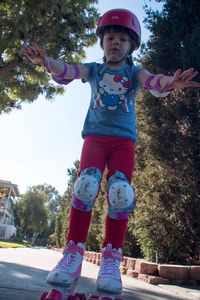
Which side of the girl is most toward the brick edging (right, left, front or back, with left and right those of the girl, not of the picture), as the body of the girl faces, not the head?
back

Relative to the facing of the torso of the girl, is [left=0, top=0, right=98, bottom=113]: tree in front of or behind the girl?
behind

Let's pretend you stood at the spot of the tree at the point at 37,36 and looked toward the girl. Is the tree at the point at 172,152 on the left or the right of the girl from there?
left

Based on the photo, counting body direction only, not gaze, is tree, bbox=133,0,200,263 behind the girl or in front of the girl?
behind

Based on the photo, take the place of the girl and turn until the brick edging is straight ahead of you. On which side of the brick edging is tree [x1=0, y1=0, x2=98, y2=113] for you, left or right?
left

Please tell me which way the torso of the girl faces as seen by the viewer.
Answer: toward the camera
